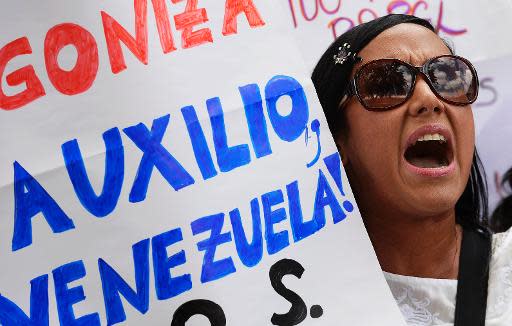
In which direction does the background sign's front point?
toward the camera
